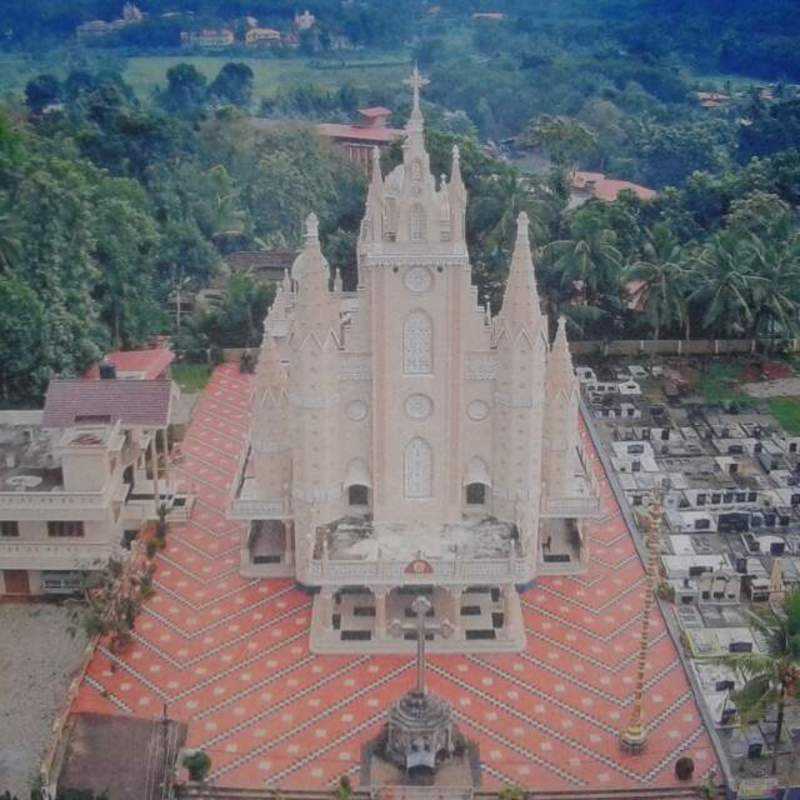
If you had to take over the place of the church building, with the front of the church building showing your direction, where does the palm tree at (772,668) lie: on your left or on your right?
on your left

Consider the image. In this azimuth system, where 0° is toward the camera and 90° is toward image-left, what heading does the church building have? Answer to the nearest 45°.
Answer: approximately 0°

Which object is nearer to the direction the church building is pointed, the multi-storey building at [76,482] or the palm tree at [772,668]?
the palm tree

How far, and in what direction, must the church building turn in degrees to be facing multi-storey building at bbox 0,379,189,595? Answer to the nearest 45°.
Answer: approximately 90° to its right
